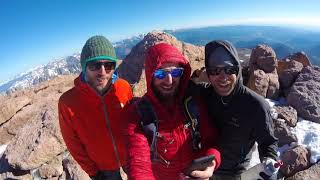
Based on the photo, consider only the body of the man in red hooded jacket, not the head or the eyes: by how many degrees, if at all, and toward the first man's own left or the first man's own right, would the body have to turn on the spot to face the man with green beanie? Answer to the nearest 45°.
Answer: approximately 135° to the first man's own right

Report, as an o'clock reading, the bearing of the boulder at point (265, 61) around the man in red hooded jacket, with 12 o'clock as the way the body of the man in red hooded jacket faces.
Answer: The boulder is roughly at 7 o'clock from the man in red hooded jacket.

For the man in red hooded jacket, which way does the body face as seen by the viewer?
toward the camera

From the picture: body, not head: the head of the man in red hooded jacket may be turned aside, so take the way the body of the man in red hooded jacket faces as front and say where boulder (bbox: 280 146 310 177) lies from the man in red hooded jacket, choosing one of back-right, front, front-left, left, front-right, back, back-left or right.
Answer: back-left

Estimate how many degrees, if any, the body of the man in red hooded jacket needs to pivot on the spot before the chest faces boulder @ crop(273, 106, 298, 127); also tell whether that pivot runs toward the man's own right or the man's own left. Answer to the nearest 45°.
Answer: approximately 135° to the man's own left

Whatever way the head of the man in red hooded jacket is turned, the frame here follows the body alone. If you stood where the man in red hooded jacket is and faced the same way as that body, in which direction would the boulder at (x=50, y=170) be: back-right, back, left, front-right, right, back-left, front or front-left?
back-right

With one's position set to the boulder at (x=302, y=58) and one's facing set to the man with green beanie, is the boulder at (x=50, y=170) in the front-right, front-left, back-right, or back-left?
front-right

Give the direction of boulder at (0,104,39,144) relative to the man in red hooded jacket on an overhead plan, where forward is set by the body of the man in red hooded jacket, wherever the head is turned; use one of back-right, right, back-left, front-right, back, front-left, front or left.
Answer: back-right

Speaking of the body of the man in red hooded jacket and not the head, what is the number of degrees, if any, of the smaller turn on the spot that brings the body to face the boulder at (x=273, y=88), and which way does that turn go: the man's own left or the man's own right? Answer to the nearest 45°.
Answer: approximately 135° to the man's own left

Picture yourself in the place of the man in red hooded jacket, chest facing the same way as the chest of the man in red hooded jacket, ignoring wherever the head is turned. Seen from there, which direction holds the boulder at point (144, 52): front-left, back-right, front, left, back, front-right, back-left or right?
back

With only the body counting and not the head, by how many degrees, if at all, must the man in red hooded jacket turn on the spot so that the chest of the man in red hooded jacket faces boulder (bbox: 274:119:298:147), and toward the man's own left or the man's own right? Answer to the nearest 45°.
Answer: approximately 135° to the man's own left
